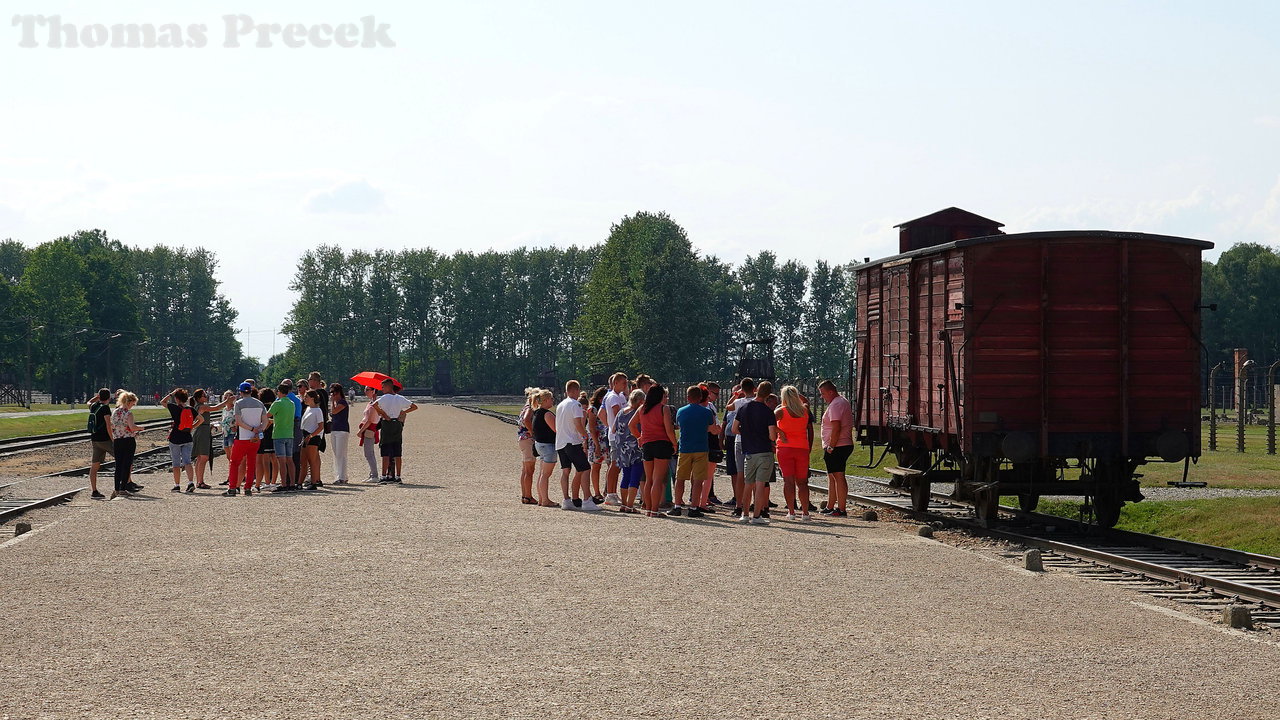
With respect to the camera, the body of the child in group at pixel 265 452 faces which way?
away from the camera

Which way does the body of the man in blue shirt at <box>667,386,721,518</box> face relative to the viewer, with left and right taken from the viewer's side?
facing away from the viewer

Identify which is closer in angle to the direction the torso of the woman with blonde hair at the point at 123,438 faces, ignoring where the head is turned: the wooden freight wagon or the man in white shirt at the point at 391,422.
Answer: the man in white shirt

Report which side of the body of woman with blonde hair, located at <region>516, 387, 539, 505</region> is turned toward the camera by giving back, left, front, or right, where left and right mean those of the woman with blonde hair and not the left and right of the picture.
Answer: right

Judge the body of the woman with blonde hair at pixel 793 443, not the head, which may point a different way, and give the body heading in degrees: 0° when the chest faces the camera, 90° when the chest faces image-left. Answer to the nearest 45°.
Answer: approximately 180°

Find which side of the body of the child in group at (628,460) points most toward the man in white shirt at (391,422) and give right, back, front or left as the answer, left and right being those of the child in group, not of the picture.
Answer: left

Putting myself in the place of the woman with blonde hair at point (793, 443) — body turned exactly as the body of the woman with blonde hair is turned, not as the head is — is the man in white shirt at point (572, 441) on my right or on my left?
on my left

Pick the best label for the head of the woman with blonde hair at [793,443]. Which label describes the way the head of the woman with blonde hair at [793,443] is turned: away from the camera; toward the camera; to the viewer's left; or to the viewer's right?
away from the camera
